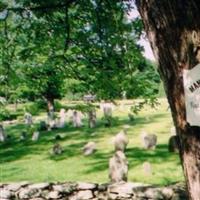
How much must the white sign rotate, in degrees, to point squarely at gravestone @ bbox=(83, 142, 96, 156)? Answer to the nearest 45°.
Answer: approximately 180°

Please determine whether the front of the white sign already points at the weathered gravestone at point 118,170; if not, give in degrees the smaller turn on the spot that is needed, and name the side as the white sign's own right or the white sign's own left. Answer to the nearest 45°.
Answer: approximately 180°

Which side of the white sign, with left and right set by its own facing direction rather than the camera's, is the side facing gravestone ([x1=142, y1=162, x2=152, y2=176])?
back

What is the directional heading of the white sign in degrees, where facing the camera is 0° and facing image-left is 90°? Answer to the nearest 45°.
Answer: approximately 0°

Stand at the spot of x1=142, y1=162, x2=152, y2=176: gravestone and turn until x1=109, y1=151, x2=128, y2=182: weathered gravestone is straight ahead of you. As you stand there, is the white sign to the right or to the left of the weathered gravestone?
left
